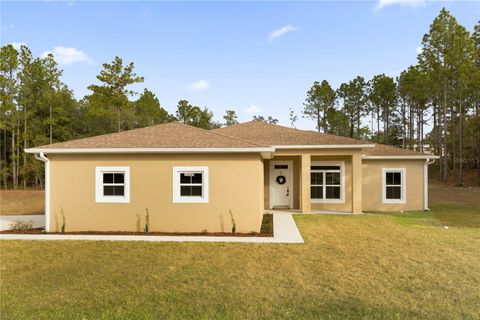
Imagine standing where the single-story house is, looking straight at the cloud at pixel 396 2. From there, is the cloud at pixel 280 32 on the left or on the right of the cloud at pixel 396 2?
left

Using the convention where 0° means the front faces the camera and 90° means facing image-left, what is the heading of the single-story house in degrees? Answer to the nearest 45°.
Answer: approximately 0°

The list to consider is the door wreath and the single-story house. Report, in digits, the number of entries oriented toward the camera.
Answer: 2

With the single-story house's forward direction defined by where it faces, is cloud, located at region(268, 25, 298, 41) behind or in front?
behind

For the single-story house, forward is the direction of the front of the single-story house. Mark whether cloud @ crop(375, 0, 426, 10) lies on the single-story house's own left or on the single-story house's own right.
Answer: on the single-story house's own left
